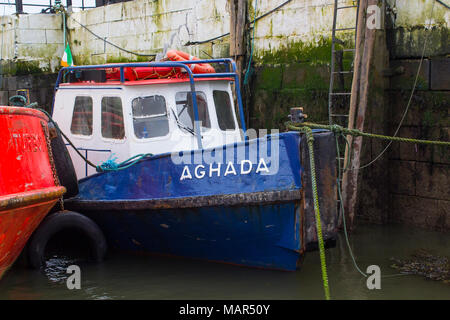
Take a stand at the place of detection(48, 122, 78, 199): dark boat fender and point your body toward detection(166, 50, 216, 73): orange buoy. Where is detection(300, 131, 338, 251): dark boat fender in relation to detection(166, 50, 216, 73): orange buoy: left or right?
right

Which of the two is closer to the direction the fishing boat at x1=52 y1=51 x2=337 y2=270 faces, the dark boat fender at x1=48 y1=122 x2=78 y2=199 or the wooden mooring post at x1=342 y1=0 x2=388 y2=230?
the wooden mooring post

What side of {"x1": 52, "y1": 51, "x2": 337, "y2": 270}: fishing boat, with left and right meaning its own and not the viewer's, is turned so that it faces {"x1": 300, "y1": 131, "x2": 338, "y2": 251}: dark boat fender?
front

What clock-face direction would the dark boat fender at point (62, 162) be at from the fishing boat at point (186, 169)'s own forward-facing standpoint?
The dark boat fender is roughly at 5 o'clock from the fishing boat.

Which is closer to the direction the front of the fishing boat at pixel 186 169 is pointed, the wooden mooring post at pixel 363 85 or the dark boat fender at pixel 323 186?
the dark boat fender

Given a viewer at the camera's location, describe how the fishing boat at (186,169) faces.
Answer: facing the viewer and to the right of the viewer

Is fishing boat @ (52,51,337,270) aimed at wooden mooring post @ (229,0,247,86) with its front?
no
